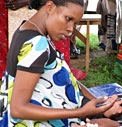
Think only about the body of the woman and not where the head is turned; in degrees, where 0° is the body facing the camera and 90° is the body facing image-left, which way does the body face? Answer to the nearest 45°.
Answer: approximately 270°
